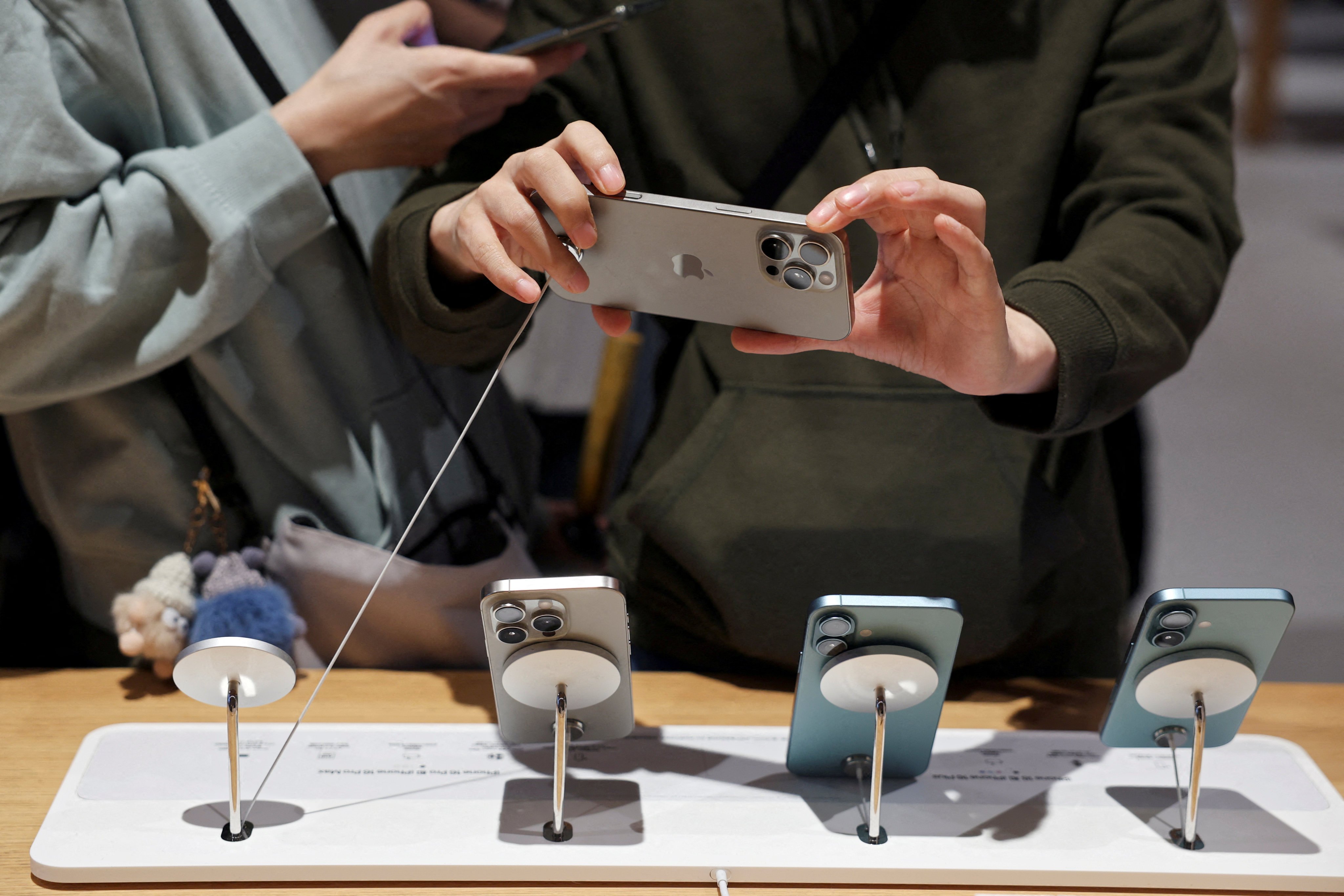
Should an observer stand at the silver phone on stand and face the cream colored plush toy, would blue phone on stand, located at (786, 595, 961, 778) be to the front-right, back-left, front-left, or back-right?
back-right

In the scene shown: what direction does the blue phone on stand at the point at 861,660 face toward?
away from the camera

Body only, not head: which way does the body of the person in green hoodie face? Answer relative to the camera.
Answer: toward the camera

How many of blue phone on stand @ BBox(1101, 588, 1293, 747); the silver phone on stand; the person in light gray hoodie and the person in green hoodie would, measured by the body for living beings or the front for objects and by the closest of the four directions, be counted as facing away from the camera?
2

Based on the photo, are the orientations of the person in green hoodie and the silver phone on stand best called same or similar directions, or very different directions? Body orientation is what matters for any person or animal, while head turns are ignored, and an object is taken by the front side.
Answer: very different directions

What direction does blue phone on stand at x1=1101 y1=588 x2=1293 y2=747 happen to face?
away from the camera

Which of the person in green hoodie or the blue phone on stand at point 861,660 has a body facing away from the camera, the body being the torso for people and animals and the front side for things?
the blue phone on stand

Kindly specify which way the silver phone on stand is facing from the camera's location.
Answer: facing away from the viewer

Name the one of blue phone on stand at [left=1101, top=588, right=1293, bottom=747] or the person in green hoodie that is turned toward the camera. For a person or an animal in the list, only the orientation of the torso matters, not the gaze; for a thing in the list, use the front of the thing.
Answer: the person in green hoodie
